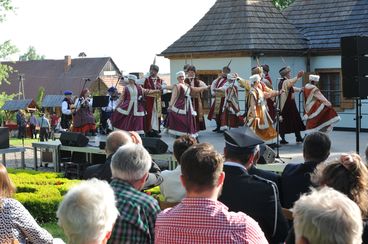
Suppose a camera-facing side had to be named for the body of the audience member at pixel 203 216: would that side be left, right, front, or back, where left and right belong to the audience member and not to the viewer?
back

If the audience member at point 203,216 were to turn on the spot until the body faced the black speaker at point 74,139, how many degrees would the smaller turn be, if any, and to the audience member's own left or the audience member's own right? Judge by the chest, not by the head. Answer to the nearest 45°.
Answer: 0° — they already face it

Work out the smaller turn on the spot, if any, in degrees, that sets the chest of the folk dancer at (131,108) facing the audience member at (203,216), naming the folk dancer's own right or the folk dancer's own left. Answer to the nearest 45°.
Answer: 0° — they already face them

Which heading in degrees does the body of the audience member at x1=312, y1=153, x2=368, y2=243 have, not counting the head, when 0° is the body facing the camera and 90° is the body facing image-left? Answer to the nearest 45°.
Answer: approximately 180°

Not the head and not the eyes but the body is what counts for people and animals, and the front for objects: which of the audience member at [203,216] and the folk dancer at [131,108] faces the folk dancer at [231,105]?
the audience member

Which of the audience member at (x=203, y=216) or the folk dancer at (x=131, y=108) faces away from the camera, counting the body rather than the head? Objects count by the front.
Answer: the audience member

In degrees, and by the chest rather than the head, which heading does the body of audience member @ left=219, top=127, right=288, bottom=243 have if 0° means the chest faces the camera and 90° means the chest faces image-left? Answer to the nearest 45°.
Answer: approximately 225°

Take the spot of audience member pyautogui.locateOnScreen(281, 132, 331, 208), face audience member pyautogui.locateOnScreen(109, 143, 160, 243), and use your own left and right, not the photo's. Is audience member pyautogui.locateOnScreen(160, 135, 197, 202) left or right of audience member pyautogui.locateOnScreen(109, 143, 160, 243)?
right

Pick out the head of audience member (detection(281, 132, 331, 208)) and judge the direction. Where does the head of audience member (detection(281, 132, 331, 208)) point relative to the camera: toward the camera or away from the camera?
away from the camera

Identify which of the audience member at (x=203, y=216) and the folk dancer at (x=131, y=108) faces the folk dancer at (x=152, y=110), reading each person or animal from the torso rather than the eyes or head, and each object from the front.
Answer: the audience member

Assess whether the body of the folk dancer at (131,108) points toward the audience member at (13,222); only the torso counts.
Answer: yes
